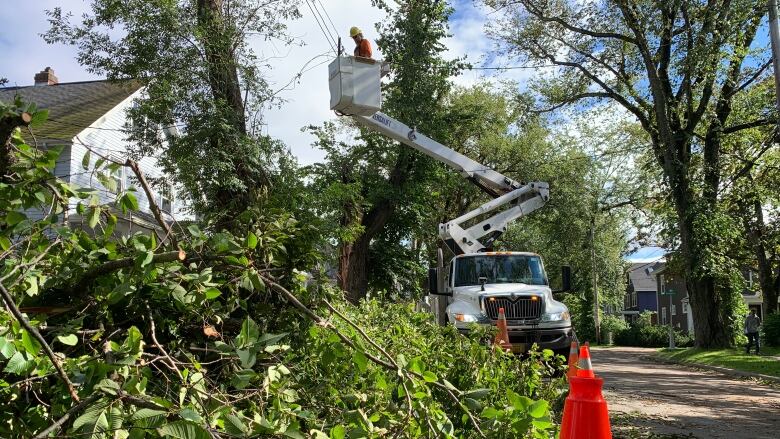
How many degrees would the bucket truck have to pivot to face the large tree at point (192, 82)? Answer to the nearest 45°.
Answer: approximately 90° to its right

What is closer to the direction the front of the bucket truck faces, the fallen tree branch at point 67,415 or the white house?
the fallen tree branch

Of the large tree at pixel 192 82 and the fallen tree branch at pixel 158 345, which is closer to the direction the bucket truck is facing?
the fallen tree branch

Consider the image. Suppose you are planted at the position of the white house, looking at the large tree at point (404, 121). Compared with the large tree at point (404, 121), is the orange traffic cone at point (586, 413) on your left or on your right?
right

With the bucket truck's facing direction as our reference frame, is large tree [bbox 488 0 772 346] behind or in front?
behind

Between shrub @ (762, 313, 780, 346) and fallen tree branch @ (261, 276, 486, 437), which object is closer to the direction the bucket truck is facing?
the fallen tree branch

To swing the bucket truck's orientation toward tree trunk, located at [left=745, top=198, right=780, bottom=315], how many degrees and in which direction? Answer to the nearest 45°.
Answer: approximately 135° to its left

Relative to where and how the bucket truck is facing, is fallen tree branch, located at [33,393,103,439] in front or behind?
in front

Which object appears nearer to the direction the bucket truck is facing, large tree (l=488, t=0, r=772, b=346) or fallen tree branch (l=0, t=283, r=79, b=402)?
the fallen tree branch

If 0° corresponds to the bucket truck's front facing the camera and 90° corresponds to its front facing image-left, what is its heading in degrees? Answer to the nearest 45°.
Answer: approximately 0°

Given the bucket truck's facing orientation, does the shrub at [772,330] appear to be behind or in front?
behind
